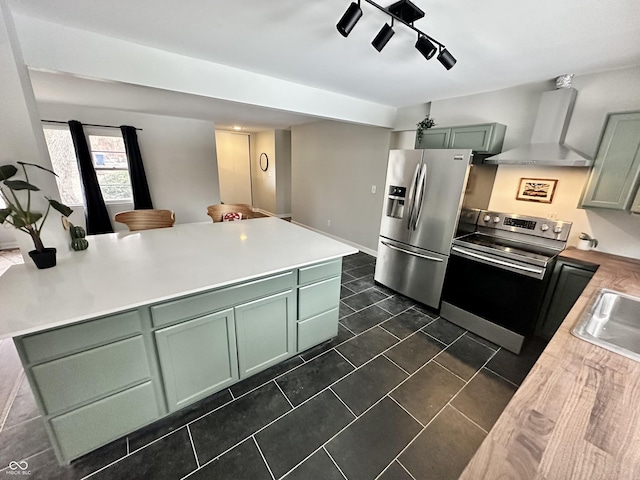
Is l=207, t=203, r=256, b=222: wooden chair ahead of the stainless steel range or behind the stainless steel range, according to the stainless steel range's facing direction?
ahead

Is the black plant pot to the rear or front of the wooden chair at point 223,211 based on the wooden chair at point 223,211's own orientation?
to the front

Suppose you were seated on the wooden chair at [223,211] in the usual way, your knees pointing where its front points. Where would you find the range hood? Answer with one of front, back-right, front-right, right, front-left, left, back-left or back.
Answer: front-left

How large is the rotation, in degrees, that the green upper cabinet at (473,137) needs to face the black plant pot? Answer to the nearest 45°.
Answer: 0° — it already faces it

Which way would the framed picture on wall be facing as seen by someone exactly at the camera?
facing the viewer

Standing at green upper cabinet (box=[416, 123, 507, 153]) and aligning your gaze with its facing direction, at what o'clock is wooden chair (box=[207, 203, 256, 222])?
The wooden chair is roughly at 1 o'clock from the green upper cabinet.

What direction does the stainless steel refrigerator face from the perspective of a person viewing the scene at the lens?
facing the viewer and to the left of the viewer

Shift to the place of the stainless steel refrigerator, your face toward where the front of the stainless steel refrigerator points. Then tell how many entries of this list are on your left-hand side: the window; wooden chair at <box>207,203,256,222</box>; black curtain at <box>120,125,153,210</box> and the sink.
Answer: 1

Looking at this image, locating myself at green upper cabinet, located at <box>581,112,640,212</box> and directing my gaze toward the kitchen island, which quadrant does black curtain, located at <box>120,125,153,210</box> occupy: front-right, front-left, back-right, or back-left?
front-right

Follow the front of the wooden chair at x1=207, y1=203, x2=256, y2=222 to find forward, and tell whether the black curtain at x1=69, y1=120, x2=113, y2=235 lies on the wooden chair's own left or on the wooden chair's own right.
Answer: on the wooden chair's own right

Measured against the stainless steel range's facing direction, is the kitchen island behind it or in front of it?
in front
